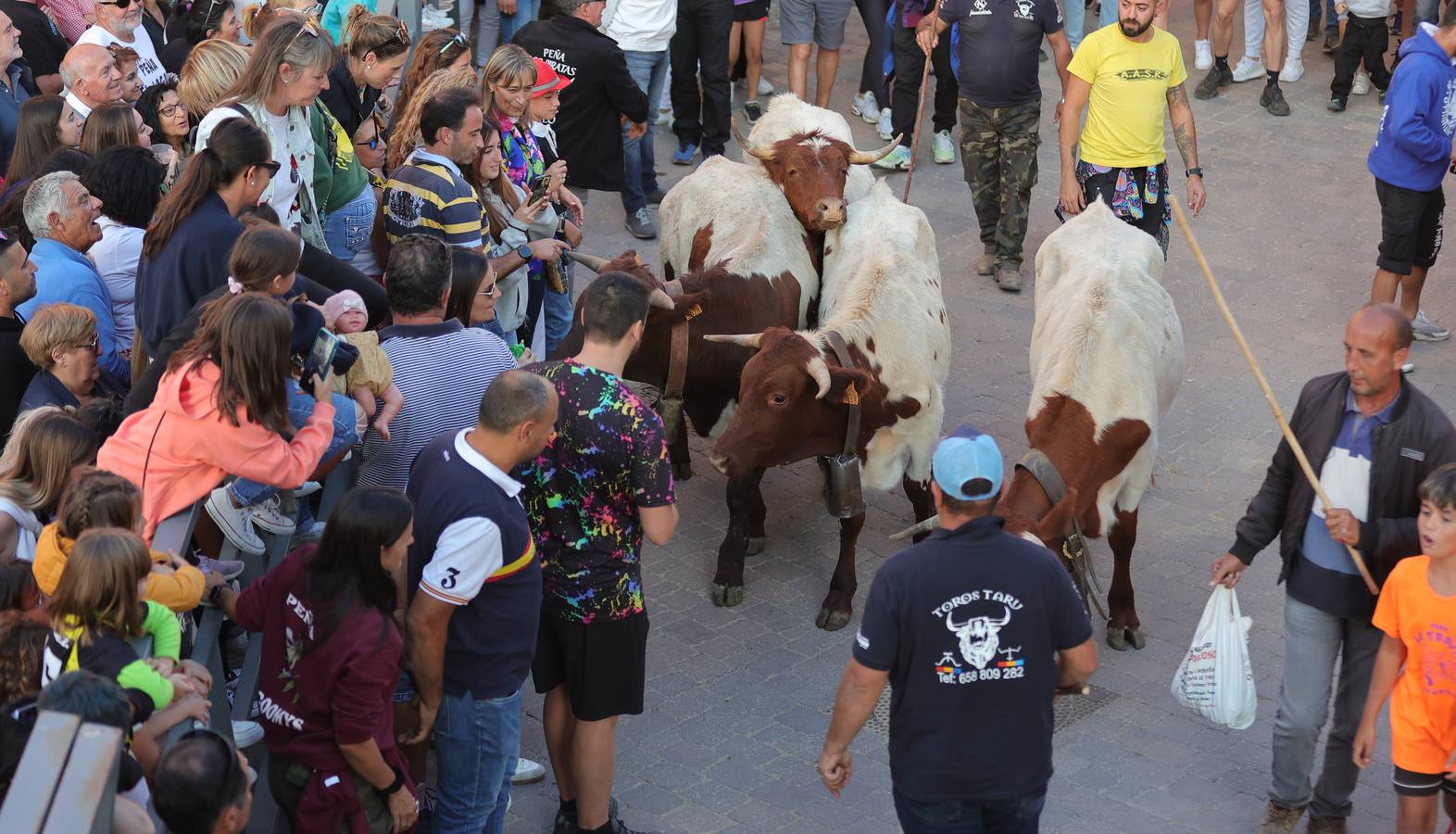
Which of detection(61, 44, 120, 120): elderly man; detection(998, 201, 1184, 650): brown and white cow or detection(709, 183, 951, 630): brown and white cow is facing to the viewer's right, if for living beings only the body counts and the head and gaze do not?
the elderly man

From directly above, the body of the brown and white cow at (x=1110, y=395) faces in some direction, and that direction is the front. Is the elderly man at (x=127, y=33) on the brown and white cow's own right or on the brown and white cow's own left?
on the brown and white cow's own right

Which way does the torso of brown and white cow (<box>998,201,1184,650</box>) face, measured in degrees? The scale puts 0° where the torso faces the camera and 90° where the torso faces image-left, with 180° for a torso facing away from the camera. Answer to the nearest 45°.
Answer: approximately 0°

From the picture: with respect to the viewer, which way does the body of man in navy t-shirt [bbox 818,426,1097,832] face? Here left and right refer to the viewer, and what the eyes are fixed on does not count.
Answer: facing away from the viewer

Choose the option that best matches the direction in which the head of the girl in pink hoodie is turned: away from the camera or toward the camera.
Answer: away from the camera

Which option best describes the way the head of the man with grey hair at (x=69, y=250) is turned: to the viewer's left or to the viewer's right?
to the viewer's right

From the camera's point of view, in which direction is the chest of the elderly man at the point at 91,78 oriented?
to the viewer's right

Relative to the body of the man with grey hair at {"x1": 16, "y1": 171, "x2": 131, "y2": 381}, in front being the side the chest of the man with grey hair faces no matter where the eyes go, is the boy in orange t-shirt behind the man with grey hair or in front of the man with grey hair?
in front

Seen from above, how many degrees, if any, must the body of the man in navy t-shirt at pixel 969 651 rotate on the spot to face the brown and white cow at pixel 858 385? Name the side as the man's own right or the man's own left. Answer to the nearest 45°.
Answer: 0° — they already face it

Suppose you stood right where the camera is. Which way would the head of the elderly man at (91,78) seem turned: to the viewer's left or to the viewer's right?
to the viewer's right

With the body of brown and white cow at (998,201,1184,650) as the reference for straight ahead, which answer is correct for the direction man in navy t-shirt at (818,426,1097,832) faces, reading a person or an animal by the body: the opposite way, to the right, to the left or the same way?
the opposite way
